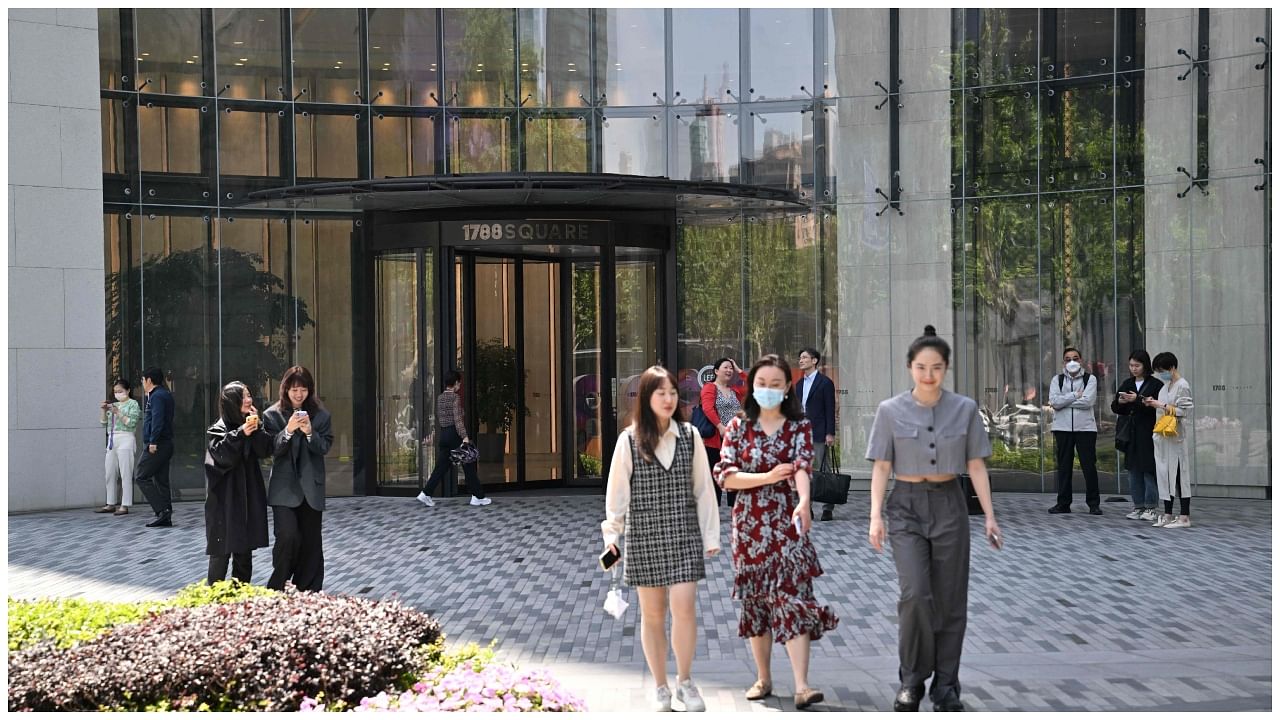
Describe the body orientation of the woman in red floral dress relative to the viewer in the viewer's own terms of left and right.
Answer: facing the viewer

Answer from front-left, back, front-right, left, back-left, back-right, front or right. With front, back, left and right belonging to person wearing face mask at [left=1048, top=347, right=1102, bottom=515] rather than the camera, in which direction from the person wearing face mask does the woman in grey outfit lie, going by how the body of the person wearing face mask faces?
front

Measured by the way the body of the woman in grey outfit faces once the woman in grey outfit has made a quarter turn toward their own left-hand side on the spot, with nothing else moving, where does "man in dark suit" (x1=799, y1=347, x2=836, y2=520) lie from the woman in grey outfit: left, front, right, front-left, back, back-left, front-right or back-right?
left

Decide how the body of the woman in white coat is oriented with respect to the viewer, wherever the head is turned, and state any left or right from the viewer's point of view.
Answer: facing the viewer and to the left of the viewer

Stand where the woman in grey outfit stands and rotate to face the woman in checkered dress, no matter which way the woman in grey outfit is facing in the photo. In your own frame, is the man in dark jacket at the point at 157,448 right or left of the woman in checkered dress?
right

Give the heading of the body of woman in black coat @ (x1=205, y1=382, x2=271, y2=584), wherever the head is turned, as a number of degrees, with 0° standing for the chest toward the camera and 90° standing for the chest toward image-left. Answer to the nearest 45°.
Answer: approximately 315°

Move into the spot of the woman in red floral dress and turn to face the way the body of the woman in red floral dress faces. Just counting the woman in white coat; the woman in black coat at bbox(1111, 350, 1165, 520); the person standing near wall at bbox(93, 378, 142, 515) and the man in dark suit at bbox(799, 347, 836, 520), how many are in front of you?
0

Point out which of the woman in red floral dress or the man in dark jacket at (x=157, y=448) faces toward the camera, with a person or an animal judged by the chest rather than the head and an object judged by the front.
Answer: the woman in red floral dress

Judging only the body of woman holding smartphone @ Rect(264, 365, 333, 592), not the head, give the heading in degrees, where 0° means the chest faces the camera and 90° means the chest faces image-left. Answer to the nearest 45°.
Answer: approximately 0°

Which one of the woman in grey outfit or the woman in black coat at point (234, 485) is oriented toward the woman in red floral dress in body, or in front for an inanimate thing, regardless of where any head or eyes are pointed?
the woman in black coat

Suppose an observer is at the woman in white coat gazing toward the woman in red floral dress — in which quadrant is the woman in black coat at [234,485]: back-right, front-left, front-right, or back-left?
front-right

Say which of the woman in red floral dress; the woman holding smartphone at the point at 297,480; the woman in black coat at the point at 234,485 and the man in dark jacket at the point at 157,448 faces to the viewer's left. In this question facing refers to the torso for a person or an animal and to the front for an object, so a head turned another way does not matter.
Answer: the man in dark jacket

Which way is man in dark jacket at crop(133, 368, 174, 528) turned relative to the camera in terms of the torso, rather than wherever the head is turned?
to the viewer's left

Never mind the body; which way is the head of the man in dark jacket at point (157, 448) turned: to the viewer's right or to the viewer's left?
to the viewer's left

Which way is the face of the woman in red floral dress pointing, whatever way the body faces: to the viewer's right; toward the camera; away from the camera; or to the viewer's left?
toward the camera

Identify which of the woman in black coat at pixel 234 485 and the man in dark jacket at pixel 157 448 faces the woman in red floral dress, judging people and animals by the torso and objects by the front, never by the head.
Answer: the woman in black coat
